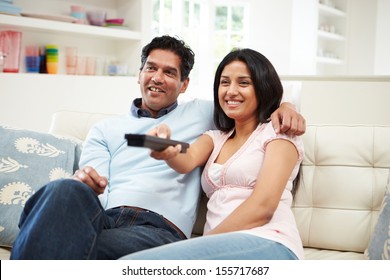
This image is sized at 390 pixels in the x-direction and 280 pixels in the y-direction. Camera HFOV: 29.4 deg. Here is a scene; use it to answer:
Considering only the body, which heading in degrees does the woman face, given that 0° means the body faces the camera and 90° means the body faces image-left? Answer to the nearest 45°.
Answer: approximately 45°

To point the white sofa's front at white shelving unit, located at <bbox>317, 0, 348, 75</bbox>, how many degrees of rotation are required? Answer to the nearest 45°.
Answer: approximately 180°

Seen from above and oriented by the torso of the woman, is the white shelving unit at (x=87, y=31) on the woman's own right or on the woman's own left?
on the woman's own right

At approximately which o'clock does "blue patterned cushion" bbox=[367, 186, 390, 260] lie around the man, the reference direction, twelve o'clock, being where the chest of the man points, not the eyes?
The blue patterned cushion is roughly at 8 o'clock from the man.
